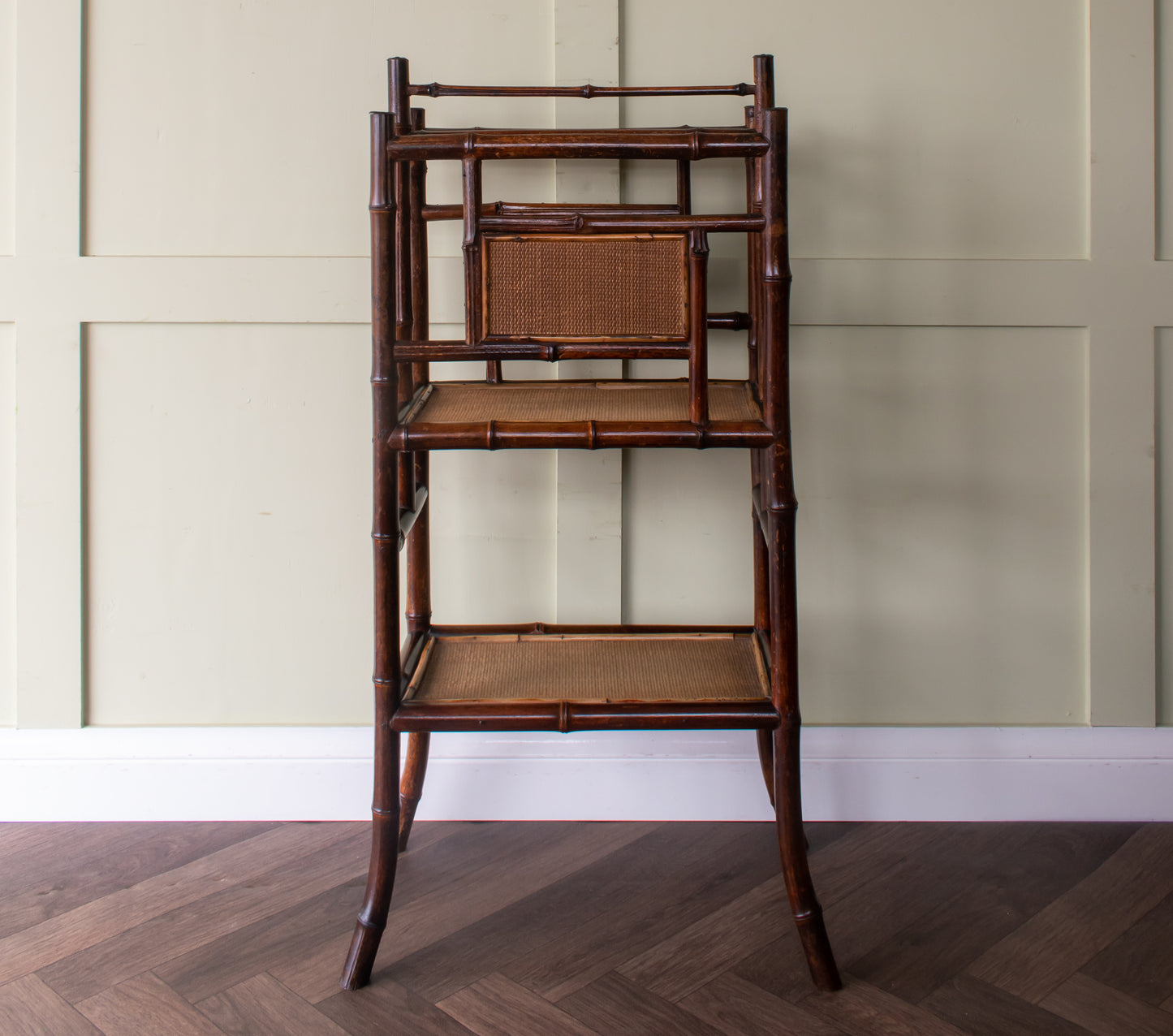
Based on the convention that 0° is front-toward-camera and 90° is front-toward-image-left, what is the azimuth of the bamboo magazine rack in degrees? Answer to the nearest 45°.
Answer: approximately 0°
